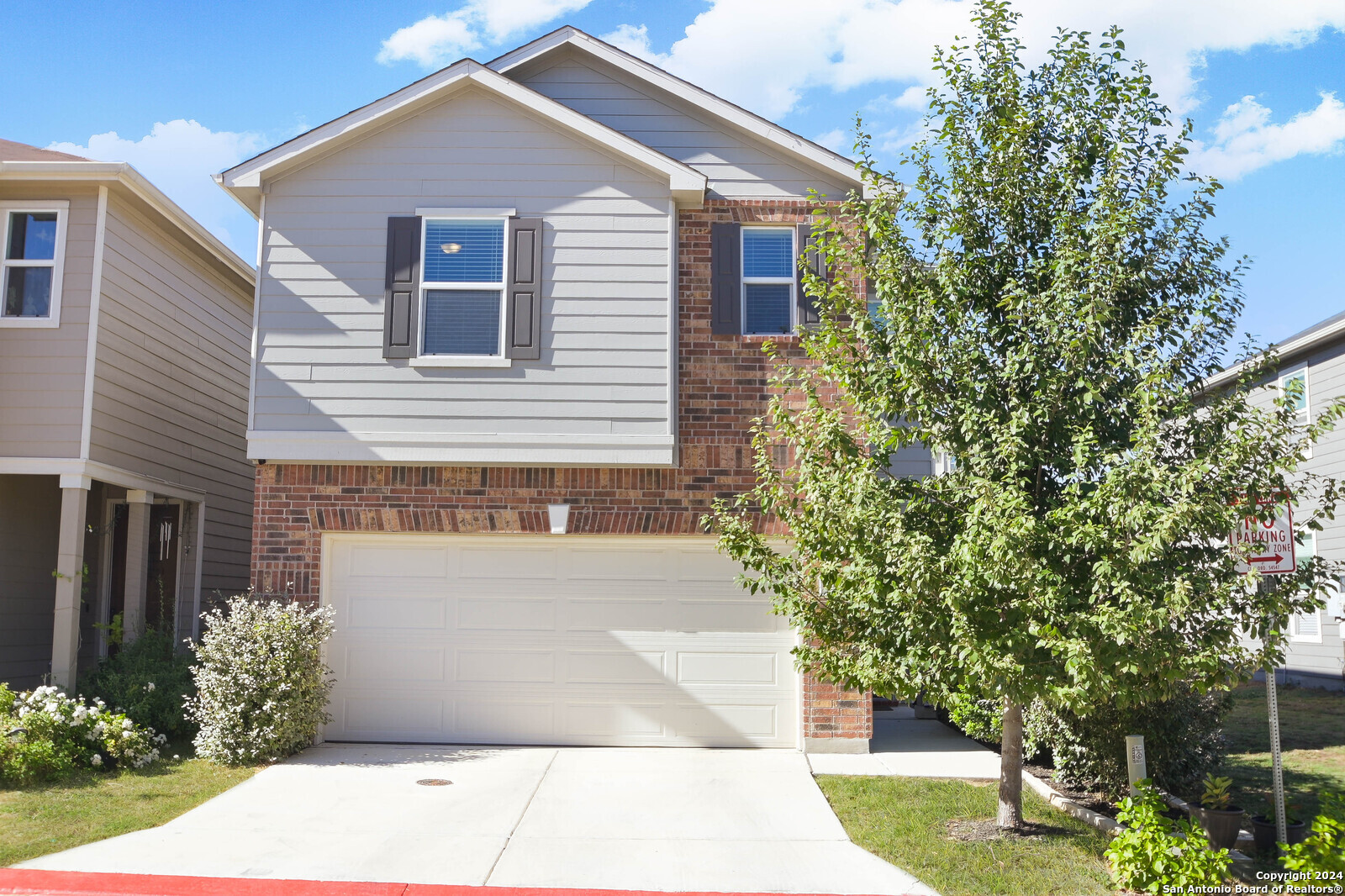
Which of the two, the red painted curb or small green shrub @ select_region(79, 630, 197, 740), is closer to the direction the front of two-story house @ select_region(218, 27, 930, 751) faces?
the red painted curb

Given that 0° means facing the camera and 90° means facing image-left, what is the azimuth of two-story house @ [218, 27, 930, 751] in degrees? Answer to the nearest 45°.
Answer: approximately 0°

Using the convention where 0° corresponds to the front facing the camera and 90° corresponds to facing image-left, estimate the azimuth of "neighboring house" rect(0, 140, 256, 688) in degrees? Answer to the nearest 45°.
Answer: approximately 0°

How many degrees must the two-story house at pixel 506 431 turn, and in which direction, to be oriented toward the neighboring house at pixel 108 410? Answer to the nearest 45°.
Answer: approximately 135° to its right

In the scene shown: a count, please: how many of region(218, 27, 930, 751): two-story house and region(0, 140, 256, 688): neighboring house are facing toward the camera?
2

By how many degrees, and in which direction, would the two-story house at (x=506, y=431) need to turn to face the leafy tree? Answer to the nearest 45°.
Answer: approximately 45° to its left

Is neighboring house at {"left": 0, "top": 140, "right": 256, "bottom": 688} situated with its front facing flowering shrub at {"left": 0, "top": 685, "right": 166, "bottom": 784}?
yes

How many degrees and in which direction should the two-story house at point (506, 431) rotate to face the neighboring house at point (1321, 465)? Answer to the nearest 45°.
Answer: approximately 135° to its left

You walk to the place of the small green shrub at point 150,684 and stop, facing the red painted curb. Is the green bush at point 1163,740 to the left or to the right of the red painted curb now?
left
